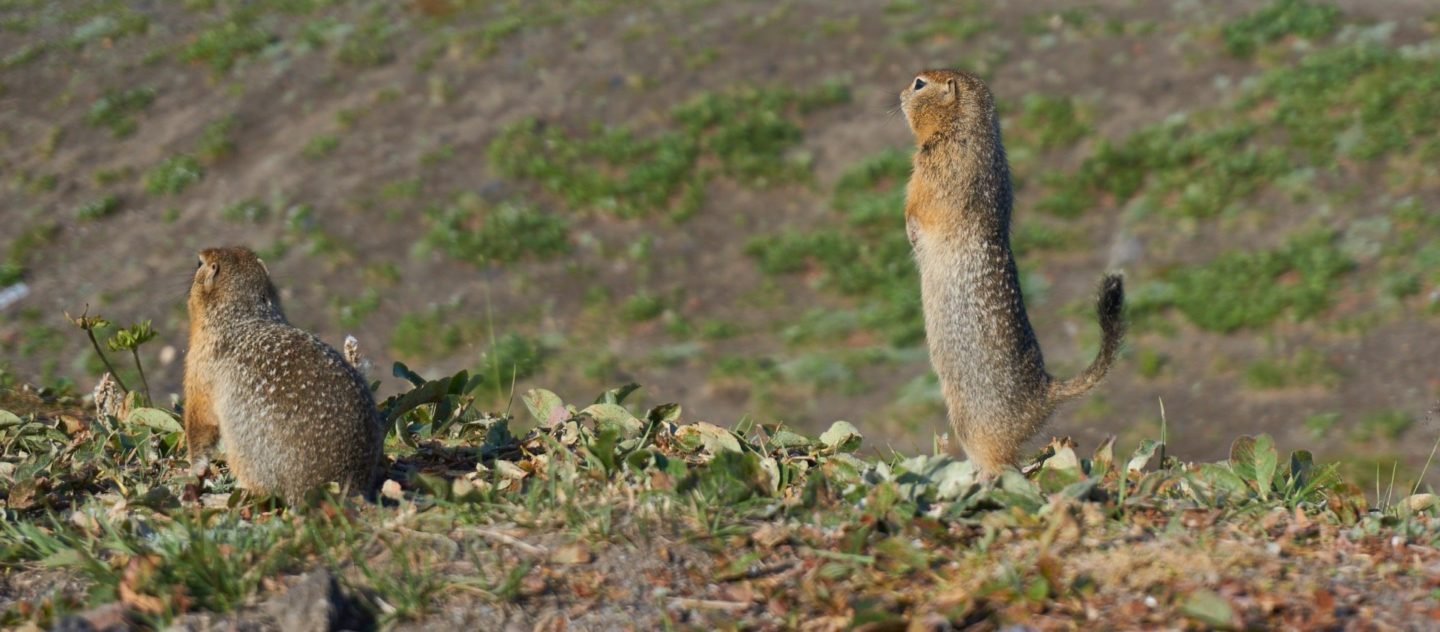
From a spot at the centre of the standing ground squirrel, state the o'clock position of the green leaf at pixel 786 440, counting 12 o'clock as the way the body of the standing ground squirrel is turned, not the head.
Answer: The green leaf is roughly at 11 o'clock from the standing ground squirrel.

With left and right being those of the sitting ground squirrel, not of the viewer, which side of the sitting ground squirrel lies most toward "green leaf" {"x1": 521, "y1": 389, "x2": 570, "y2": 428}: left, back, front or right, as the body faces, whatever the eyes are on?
right

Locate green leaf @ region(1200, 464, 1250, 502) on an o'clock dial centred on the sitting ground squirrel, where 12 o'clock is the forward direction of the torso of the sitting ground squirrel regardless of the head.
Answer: The green leaf is roughly at 5 o'clock from the sitting ground squirrel.

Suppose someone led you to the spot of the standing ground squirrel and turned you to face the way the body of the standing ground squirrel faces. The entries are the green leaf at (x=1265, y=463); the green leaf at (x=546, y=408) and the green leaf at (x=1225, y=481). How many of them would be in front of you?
1

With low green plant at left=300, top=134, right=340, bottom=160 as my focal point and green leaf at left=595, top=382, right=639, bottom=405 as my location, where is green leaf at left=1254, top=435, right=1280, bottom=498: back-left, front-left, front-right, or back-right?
back-right

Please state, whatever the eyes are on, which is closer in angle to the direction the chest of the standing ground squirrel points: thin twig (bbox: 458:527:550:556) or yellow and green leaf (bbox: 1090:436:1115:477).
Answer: the thin twig

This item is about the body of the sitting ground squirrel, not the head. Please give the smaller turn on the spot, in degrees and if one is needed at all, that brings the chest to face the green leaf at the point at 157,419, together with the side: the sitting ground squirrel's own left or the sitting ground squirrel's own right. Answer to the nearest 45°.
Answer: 0° — it already faces it

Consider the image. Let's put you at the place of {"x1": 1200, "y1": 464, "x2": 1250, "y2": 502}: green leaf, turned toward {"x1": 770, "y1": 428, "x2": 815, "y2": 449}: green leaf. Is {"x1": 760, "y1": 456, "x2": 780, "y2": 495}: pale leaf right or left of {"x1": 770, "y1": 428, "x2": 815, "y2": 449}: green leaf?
left

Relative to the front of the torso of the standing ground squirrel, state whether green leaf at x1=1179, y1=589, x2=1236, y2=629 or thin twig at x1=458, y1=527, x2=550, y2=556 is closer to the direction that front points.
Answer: the thin twig

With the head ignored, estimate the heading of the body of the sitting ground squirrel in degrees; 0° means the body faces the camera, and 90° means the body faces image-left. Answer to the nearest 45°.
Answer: approximately 135°

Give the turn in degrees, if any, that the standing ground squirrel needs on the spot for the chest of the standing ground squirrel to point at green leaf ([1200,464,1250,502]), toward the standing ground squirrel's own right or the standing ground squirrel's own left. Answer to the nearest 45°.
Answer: approximately 135° to the standing ground squirrel's own left

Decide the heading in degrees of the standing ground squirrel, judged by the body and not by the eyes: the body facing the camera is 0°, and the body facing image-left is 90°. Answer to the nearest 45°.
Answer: approximately 90°

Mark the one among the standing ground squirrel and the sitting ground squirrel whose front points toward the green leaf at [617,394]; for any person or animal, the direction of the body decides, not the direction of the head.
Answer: the standing ground squirrel

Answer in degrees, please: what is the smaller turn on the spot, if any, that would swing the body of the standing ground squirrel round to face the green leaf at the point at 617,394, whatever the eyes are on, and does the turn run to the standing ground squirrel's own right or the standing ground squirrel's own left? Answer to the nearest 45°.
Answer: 0° — it already faces it

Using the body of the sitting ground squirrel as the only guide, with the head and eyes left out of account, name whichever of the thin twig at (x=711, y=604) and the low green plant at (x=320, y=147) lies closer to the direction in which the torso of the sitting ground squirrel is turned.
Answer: the low green plant
